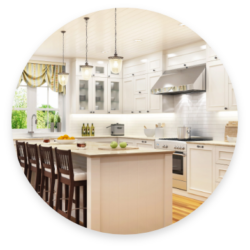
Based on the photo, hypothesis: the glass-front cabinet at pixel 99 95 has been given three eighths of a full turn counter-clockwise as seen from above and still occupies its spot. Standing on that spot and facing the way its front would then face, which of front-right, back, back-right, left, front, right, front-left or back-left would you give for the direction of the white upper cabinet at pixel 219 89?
right

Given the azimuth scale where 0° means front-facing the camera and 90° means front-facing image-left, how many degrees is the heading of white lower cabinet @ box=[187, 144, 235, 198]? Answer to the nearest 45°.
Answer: approximately 45°

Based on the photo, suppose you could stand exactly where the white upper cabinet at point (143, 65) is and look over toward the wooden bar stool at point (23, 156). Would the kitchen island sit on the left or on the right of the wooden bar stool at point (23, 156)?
left

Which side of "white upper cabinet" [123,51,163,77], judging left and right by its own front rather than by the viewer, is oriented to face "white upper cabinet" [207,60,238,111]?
left

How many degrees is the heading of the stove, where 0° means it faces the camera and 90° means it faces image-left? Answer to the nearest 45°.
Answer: approximately 45°

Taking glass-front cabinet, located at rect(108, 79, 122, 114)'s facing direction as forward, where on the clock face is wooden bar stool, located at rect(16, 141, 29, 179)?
The wooden bar stool is roughly at 1 o'clock from the glass-front cabinet.

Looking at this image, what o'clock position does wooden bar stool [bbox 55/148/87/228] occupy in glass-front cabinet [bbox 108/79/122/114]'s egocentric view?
The wooden bar stool is roughly at 12 o'clock from the glass-front cabinet.

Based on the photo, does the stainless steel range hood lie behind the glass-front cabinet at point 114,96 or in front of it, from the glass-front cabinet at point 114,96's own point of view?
in front

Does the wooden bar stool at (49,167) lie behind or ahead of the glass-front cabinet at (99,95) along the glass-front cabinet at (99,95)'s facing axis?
ahead
